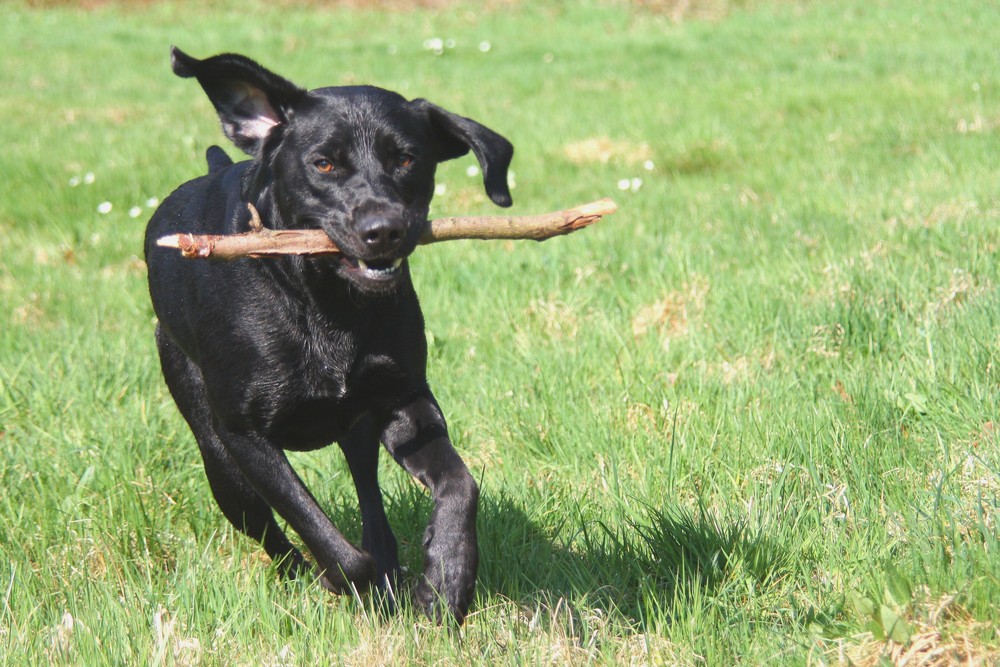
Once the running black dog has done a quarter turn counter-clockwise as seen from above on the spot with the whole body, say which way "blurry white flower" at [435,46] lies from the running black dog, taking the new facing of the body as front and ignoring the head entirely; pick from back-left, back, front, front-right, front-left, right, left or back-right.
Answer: front-left

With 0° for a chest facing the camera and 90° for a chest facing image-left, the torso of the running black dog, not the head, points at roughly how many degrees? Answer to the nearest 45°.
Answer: approximately 315°
